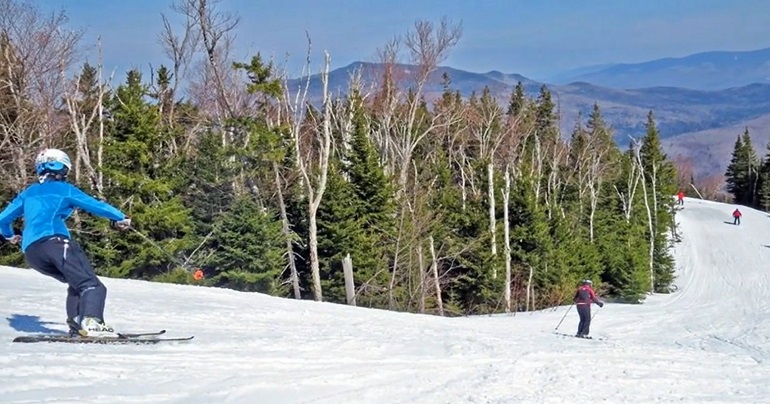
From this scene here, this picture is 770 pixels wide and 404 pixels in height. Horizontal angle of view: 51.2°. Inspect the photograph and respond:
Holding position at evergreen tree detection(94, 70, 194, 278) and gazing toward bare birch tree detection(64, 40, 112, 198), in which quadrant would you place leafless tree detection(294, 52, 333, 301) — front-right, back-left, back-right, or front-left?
back-right

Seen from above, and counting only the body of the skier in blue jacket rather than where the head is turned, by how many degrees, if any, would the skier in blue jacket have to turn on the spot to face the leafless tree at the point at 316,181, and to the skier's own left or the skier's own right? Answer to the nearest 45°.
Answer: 0° — they already face it

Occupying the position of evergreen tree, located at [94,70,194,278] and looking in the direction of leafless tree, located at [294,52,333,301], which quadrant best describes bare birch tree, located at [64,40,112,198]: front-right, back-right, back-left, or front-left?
back-left

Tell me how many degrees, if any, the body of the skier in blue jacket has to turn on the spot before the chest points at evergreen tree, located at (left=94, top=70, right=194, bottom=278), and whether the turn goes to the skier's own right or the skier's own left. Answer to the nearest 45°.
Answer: approximately 45° to the skier's own left

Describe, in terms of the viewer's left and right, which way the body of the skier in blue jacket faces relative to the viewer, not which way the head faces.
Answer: facing away from the viewer and to the right of the viewer

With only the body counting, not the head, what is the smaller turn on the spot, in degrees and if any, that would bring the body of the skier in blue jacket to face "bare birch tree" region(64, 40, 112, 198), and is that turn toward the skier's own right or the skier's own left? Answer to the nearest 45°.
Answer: approximately 45° to the skier's own left
